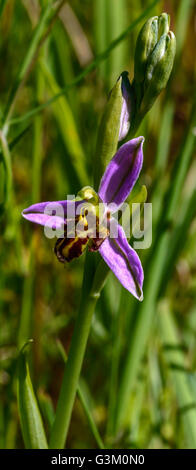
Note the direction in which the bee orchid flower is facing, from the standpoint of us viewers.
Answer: facing the viewer and to the left of the viewer

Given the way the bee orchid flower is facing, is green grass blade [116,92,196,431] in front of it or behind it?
behind
